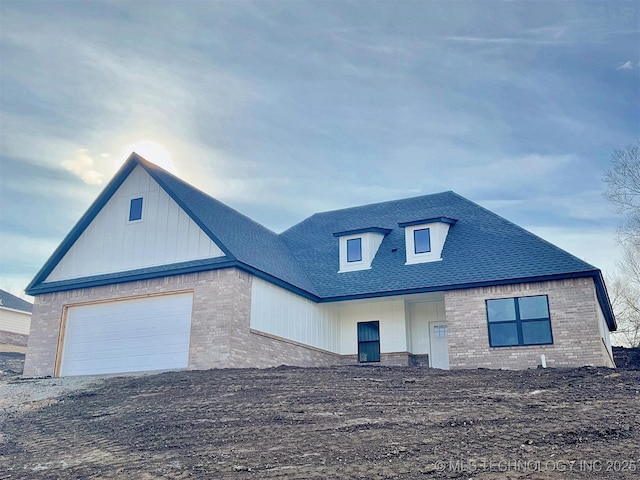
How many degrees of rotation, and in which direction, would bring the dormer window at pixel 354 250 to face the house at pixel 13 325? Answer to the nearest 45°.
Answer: approximately 135° to its right

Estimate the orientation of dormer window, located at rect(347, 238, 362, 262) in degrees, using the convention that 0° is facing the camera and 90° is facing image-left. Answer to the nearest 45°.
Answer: approximately 0°
